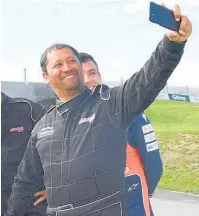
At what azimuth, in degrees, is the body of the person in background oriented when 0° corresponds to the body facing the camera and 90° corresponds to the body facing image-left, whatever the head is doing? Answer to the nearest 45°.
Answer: approximately 0°
